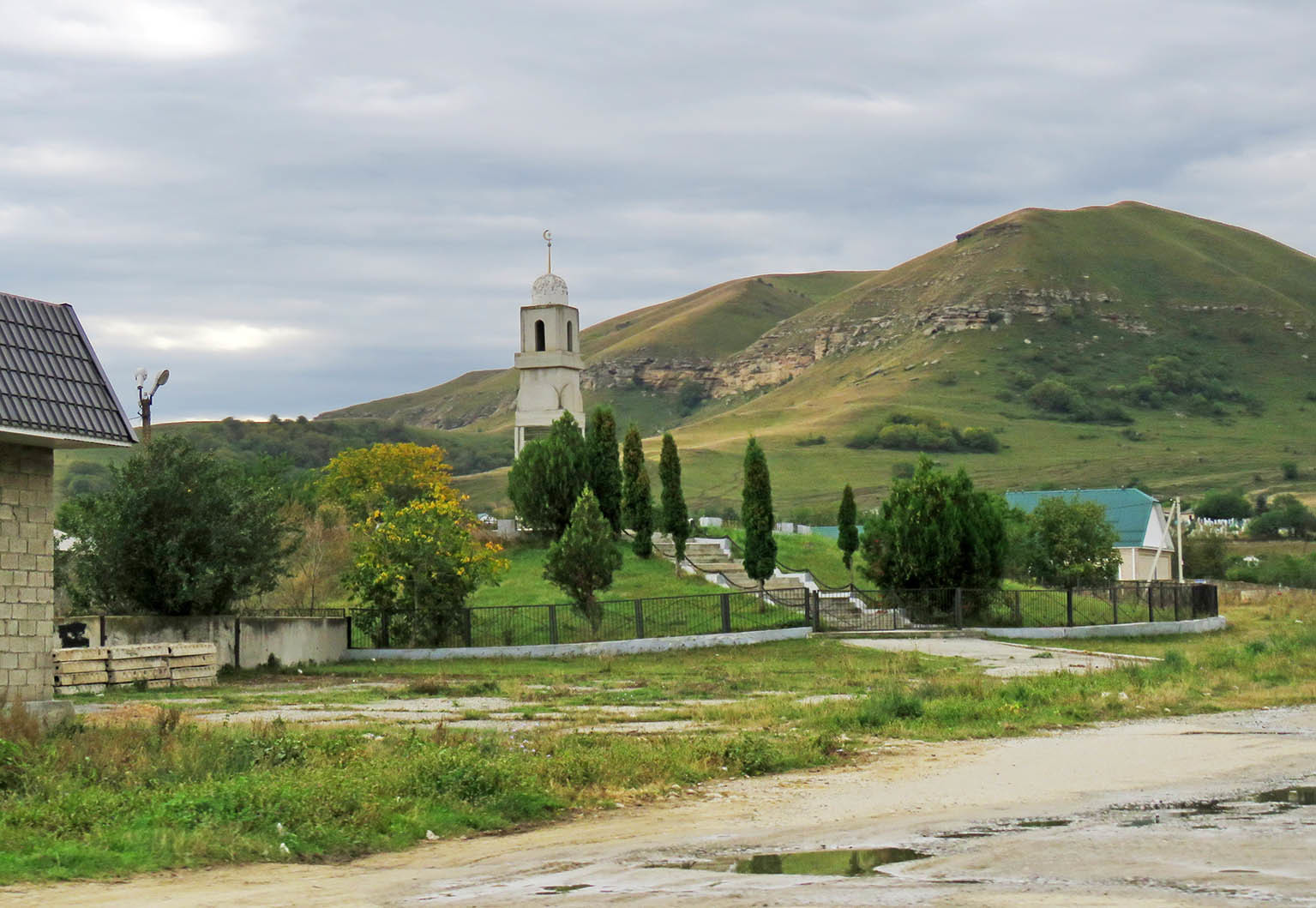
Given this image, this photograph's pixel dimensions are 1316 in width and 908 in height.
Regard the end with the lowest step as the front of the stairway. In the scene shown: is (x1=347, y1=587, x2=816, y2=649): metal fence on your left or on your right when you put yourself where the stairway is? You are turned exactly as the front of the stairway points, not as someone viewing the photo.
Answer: on your right

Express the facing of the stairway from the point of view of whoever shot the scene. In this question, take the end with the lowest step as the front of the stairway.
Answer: facing the viewer and to the right of the viewer

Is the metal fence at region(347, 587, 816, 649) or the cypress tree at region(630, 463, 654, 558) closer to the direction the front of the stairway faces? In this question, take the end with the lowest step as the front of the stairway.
the metal fence

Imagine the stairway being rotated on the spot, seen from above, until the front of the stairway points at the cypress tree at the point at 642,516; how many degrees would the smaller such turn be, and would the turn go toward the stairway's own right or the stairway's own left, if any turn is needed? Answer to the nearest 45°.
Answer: approximately 135° to the stairway's own right

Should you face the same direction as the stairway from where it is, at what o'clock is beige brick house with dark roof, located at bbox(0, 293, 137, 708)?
The beige brick house with dark roof is roughly at 2 o'clock from the stairway.

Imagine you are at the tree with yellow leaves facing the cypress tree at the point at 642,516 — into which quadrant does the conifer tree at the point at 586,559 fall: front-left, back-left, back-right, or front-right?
front-right

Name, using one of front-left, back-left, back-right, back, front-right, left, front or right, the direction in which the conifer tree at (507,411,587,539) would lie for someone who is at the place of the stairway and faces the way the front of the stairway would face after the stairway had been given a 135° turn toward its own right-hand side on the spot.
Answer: front

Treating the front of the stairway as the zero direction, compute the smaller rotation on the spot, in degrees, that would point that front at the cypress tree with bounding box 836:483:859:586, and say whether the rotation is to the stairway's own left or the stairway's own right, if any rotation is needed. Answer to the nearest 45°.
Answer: approximately 45° to the stairway's own left

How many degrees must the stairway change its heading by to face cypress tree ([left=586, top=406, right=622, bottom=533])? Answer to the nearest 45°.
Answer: approximately 135° to its right

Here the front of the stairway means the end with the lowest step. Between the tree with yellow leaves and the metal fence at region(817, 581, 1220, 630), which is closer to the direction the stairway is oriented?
the metal fence

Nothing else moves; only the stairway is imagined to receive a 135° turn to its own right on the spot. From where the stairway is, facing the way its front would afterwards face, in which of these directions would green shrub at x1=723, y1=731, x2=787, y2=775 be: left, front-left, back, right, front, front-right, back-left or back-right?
left

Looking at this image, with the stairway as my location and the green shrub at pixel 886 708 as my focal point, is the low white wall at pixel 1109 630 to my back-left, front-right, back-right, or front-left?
front-left

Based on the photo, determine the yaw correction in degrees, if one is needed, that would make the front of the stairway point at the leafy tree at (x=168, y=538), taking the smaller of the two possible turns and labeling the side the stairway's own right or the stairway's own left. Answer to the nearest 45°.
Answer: approximately 90° to the stairway's own right

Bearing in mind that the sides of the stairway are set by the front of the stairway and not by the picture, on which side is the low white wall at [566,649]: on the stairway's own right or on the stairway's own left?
on the stairway's own right

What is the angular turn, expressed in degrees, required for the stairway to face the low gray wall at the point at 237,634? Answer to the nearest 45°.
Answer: approximately 90° to its right

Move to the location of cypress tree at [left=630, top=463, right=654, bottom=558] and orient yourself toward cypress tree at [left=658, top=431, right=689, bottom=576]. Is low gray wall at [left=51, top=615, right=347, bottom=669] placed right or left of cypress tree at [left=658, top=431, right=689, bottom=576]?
right

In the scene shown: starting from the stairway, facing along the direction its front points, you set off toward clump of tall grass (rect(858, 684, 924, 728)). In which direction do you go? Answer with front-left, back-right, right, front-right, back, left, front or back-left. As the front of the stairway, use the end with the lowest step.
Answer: front-right
